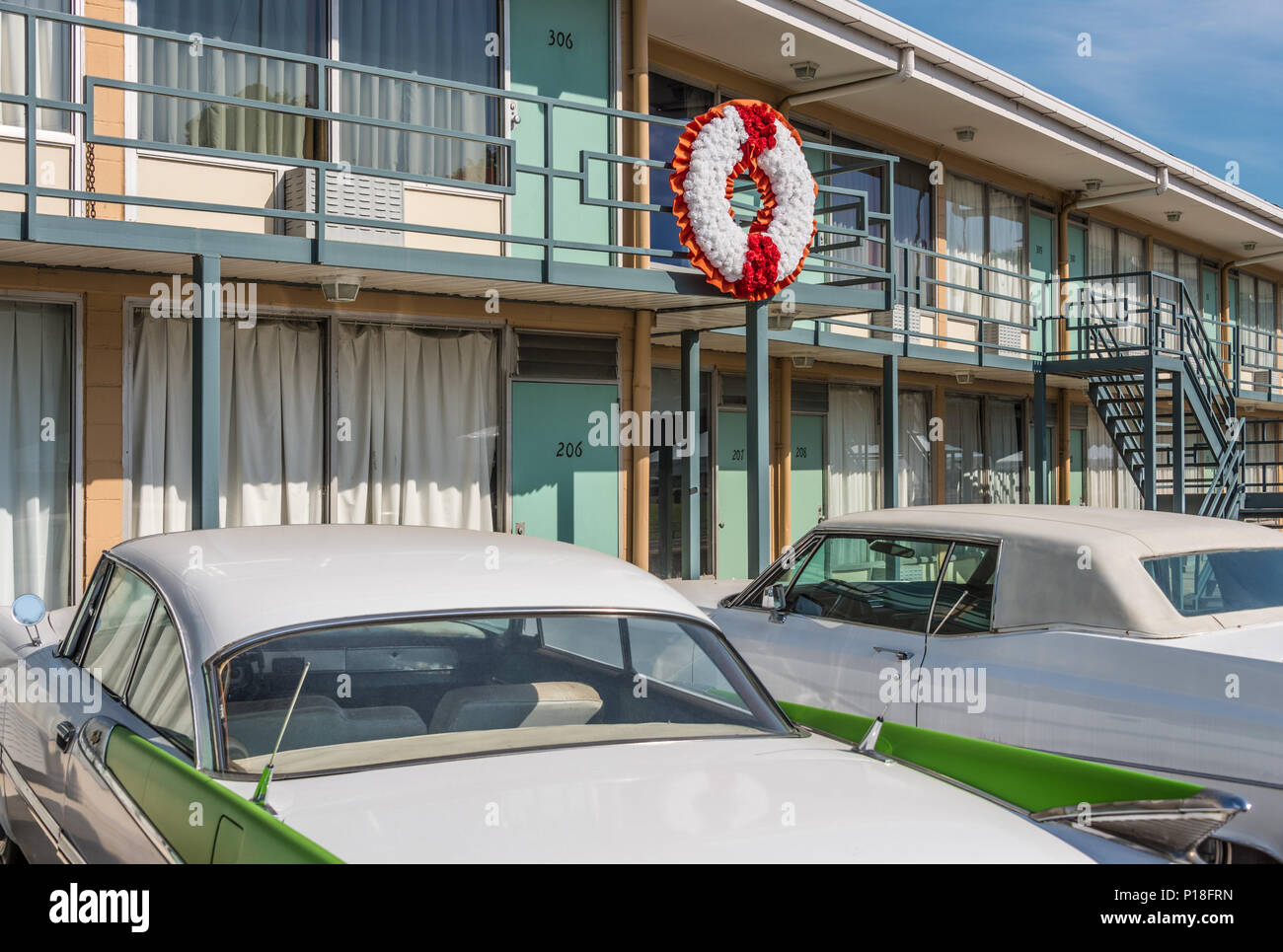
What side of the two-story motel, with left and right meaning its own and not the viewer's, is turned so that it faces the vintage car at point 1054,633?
front

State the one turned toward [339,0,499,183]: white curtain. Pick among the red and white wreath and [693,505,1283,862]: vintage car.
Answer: the vintage car

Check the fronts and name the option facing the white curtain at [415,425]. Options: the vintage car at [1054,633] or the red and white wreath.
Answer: the vintage car

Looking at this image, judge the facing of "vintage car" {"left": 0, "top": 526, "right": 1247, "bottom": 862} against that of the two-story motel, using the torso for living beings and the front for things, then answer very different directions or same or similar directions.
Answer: very different directions

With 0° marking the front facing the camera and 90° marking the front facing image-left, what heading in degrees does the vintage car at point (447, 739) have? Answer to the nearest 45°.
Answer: approximately 135°

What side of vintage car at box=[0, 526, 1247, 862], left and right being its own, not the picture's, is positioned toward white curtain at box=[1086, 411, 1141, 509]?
right

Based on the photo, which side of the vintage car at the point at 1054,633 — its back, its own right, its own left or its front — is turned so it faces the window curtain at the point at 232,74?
front

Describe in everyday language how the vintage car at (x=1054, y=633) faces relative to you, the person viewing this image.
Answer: facing away from the viewer and to the left of the viewer

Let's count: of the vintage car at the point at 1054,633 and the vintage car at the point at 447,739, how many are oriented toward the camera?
0

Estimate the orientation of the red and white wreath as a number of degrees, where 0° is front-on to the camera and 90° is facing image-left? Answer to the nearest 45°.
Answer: approximately 315°

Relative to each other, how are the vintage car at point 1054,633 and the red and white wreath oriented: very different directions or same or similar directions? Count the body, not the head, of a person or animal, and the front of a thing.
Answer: very different directions
